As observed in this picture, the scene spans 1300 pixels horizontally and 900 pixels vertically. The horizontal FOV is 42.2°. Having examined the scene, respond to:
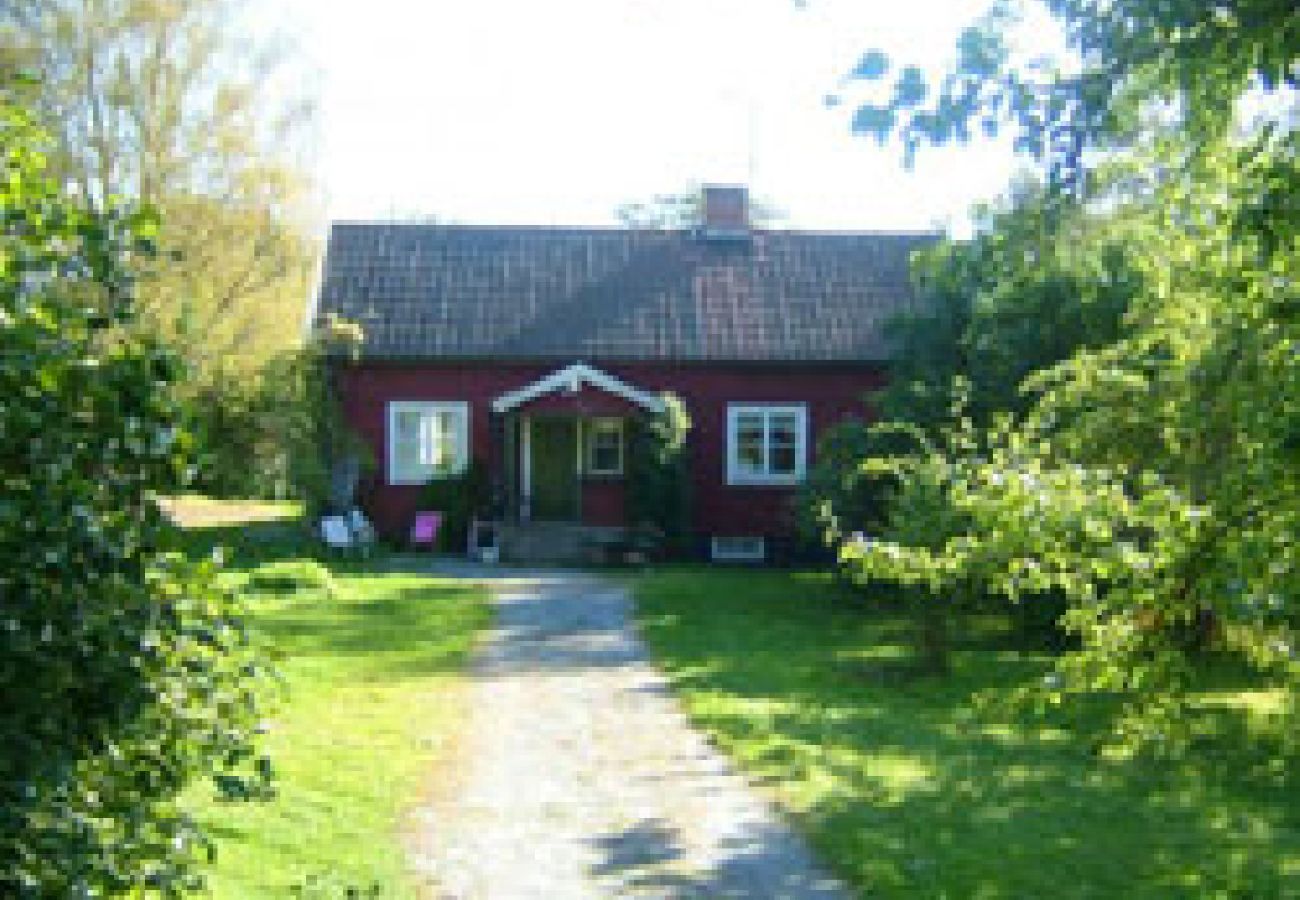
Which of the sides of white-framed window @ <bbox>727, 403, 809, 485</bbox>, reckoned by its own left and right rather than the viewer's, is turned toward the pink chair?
right

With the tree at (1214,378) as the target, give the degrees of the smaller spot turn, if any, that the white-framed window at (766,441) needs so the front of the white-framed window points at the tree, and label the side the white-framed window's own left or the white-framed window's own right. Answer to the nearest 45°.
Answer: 0° — it already faces it

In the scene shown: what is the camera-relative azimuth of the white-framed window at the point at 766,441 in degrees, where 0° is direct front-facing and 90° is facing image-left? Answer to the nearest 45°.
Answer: approximately 0°

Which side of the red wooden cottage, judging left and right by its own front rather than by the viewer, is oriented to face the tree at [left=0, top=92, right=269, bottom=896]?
front

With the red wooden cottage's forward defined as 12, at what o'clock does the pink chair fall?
The pink chair is roughly at 2 o'clock from the red wooden cottage.

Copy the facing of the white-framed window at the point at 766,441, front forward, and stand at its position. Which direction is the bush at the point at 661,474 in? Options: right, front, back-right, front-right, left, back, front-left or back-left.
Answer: front-right

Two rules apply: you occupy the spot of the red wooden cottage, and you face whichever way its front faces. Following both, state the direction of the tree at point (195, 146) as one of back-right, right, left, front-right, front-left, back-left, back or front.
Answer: back-right

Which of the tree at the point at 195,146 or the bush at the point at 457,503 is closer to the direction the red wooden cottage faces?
the bush

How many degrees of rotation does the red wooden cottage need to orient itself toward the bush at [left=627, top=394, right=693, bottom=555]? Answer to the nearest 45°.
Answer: approximately 45° to its left

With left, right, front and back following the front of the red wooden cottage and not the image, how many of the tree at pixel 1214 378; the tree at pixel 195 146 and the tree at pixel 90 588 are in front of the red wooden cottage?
2

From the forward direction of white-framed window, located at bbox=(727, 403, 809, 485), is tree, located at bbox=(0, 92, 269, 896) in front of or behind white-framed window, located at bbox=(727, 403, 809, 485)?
in front

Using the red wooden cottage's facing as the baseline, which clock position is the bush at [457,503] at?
The bush is roughly at 2 o'clock from the red wooden cottage.
